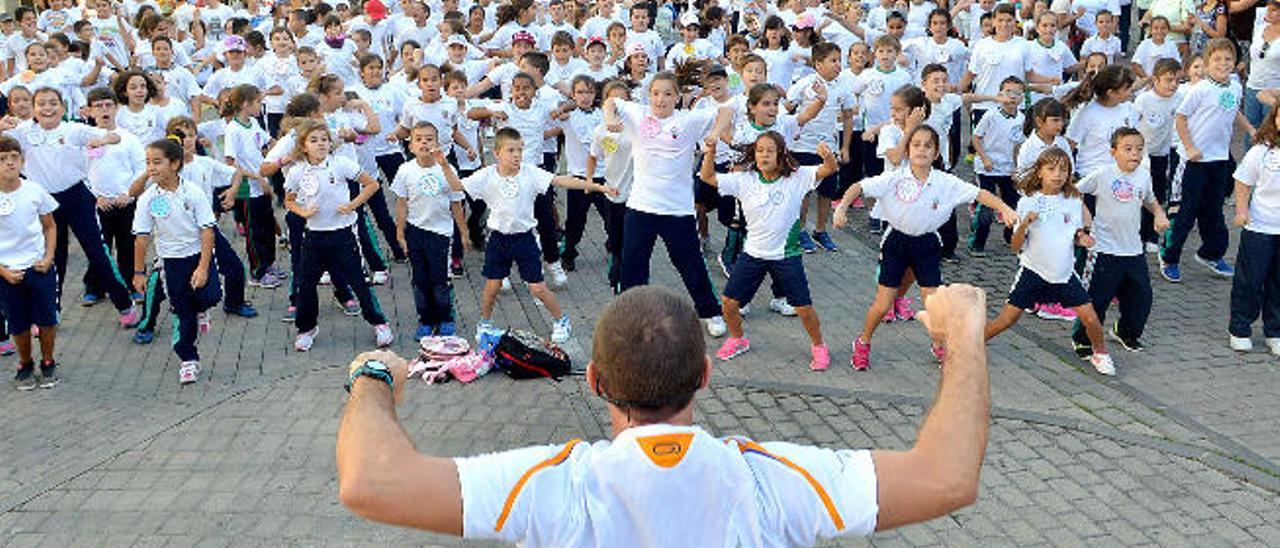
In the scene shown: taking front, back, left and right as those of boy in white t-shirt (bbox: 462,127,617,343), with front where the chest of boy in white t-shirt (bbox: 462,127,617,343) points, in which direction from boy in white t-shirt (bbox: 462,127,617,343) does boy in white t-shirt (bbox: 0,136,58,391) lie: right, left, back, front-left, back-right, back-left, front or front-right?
right

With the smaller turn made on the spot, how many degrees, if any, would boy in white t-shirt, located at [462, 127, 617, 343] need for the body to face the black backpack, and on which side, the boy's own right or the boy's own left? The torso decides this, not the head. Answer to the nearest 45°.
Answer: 0° — they already face it

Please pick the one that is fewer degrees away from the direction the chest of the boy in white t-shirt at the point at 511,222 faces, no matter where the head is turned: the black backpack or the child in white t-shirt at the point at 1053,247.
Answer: the black backpack

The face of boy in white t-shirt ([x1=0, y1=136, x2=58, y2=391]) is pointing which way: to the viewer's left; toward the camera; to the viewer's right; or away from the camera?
toward the camera

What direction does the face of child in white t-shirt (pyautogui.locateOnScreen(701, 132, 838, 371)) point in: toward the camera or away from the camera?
toward the camera

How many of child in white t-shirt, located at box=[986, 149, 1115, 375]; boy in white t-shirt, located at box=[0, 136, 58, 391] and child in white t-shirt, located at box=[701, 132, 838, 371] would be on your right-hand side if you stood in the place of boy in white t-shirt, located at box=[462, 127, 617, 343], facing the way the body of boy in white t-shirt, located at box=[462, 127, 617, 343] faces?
1

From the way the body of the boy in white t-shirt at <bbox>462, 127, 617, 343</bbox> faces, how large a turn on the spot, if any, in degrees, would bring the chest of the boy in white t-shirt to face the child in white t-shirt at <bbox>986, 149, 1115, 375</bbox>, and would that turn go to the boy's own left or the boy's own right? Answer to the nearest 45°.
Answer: approximately 90° to the boy's own left

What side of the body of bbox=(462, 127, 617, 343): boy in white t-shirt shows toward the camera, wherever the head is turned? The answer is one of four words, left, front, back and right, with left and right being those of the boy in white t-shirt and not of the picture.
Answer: front

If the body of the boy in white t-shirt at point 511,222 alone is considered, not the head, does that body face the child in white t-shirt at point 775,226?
no
